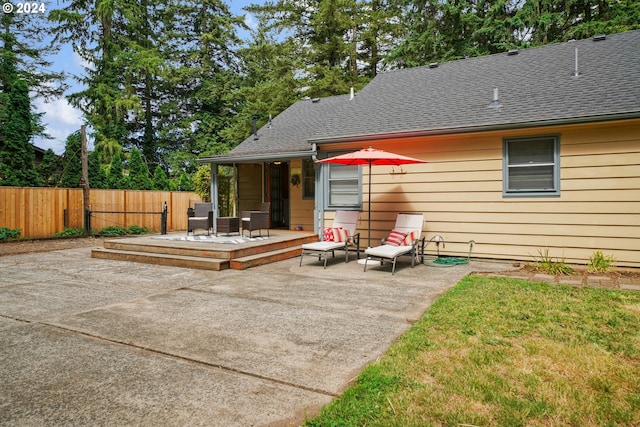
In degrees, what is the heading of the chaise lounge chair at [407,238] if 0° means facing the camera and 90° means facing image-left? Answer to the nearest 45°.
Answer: approximately 45°

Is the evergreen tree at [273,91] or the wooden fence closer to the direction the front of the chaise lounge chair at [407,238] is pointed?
the wooden fence

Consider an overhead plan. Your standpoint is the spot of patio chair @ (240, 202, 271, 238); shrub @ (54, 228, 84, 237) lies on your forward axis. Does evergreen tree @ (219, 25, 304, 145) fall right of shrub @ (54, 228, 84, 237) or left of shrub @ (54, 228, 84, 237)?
right

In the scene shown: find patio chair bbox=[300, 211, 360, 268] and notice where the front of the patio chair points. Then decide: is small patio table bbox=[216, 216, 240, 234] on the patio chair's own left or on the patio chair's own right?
on the patio chair's own right

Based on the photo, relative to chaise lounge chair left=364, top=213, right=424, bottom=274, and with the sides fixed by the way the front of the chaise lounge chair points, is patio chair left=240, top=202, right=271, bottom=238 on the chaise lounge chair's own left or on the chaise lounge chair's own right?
on the chaise lounge chair's own right

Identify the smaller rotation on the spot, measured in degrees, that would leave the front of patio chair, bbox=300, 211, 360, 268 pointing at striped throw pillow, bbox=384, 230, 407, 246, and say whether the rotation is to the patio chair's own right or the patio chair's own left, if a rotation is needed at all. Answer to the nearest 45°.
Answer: approximately 135° to the patio chair's own left

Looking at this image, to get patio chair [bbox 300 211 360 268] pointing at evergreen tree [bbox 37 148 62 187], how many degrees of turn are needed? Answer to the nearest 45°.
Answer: approximately 90° to its right

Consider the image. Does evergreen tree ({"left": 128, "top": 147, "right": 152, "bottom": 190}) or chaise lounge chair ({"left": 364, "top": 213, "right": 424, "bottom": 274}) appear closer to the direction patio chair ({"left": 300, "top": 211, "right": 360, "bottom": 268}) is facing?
the evergreen tree

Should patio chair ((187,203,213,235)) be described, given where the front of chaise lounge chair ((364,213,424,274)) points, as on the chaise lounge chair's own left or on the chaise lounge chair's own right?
on the chaise lounge chair's own right

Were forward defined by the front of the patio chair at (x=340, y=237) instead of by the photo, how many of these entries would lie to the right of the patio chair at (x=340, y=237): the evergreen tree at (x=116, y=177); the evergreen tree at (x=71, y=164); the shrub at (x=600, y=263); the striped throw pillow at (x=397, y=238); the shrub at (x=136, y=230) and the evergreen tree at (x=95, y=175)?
4

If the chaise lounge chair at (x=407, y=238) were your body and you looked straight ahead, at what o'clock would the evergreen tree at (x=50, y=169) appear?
The evergreen tree is roughly at 2 o'clock from the chaise lounge chair.

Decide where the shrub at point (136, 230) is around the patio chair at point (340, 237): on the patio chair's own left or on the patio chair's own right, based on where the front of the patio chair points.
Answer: on the patio chair's own right

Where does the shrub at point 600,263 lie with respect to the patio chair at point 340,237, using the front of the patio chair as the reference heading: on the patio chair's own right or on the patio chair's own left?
on the patio chair's own left
